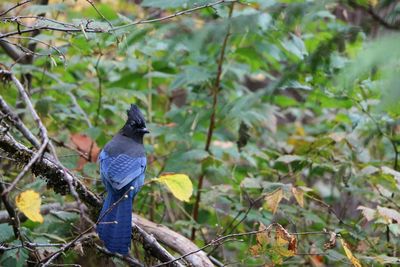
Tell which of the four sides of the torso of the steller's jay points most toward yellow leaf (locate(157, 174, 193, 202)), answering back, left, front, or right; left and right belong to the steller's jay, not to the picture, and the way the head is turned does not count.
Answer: right

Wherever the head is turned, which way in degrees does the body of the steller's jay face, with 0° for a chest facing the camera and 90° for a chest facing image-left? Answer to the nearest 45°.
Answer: approximately 225°

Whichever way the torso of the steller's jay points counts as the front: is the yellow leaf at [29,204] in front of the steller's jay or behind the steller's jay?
behind

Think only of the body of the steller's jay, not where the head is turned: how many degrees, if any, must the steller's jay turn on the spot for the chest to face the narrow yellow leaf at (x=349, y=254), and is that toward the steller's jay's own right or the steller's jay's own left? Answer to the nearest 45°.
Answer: approximately 90° to the steller's jay's own right
